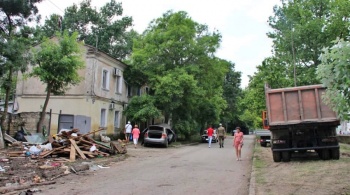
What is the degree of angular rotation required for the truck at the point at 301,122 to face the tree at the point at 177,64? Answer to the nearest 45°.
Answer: approximately 45° to its left

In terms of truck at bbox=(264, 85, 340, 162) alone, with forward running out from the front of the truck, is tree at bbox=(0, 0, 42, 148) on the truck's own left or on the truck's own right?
on the truck's own left

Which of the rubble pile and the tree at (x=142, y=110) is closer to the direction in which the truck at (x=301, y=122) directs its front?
the tree

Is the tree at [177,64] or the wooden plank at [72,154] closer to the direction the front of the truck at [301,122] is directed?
the tree

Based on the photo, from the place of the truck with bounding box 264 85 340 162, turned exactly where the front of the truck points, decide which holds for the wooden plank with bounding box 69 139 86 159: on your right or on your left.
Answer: on your left

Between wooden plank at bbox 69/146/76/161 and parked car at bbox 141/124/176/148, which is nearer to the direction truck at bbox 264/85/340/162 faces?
the parked car

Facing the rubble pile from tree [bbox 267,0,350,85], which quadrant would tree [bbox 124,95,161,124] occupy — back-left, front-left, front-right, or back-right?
front-right

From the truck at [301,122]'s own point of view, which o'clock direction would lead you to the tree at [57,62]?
The tree is roughly at 9 o'clock from the truck.

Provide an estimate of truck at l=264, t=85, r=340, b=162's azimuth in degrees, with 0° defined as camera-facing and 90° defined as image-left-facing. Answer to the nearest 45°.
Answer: approximately 180°

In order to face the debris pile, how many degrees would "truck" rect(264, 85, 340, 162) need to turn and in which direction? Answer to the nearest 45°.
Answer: approximately 90° to its left

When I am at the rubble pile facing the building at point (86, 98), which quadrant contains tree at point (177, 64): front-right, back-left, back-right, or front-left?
front-right

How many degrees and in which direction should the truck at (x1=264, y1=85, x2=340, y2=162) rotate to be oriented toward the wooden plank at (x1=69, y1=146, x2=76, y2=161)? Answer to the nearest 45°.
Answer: approximately 90° to its left

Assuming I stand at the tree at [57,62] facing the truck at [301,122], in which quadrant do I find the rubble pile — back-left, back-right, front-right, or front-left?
front-right

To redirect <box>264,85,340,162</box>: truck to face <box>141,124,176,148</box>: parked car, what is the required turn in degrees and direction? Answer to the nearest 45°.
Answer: approximately 45° to its left
